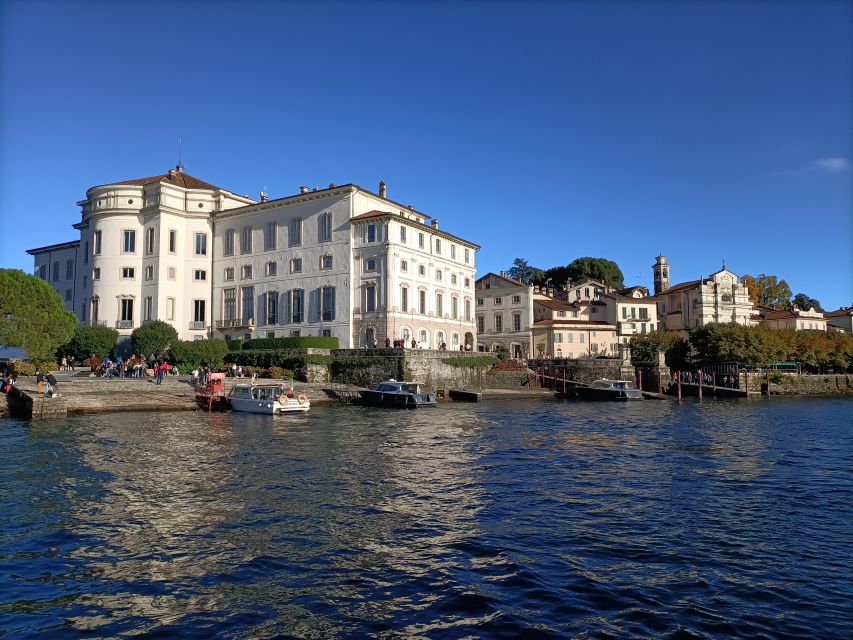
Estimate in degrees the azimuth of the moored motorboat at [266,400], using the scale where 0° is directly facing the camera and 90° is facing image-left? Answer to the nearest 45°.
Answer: approximately 135°

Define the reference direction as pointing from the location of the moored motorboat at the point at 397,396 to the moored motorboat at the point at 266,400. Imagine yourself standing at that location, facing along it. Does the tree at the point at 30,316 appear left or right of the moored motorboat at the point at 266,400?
right

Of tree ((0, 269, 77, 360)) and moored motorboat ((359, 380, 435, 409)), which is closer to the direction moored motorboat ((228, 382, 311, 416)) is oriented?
the tree

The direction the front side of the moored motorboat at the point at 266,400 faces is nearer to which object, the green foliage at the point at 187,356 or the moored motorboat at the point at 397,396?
the green foliage

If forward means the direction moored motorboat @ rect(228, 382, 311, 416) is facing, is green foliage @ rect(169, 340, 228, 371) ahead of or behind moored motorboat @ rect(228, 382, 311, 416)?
ahead

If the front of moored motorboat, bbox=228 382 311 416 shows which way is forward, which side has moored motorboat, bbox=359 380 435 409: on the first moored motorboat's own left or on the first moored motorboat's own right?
on the first moored motorboat's own right

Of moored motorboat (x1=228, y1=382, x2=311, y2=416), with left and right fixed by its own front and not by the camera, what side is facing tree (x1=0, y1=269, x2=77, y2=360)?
front
